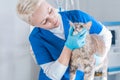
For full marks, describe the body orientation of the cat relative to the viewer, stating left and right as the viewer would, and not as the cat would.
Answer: facing the viewer and to the left of the viewer

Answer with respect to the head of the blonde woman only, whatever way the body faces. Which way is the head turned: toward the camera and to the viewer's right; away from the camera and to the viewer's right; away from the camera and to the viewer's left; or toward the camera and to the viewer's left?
toward the camera and to the viewer's right
